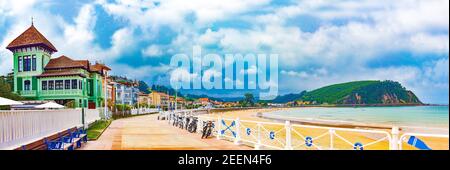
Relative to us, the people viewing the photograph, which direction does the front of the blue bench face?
facing the viewer and to the right of the viewer

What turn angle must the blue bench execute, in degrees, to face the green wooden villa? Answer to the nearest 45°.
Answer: approximately 135° to its left
